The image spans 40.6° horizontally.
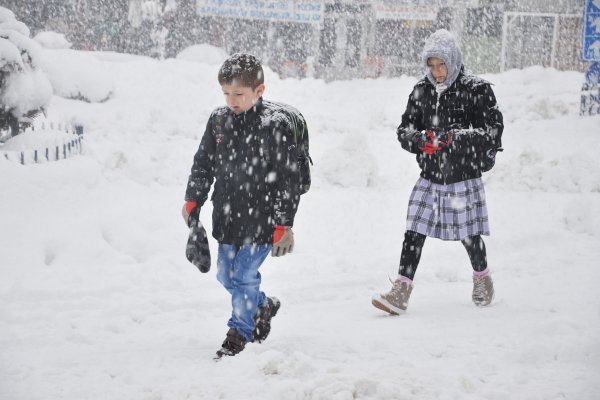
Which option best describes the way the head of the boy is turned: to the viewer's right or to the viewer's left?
to the viewer's left

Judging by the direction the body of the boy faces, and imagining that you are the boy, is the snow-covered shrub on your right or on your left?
on your right

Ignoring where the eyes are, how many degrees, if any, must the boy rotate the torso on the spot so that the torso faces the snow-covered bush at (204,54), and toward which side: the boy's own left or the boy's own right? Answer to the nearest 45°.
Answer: approximately 135° to the boy's own right

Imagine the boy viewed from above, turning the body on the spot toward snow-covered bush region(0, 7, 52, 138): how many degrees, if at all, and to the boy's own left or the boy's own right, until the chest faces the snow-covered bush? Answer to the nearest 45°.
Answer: approximately 90° to the boy's own right

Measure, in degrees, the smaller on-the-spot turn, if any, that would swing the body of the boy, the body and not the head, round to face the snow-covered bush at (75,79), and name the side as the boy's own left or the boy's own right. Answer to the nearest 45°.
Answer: approximately 135° to the boy's own right

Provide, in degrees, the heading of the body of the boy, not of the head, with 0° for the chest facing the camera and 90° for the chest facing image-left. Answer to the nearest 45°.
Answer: approximately 45°
